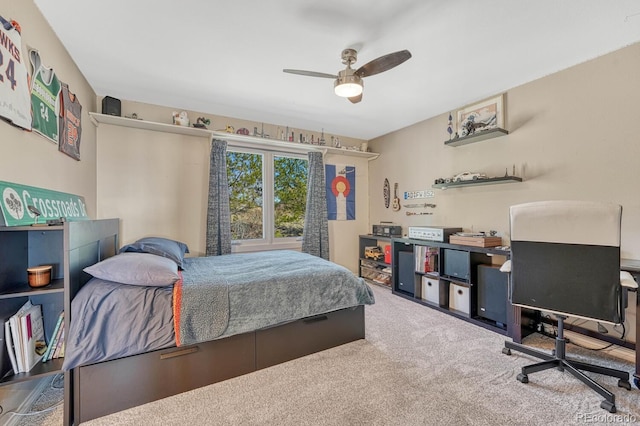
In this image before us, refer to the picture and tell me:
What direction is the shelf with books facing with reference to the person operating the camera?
facing the viewer and to the right of the viewer

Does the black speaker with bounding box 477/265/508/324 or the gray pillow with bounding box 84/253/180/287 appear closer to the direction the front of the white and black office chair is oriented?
the black speaker

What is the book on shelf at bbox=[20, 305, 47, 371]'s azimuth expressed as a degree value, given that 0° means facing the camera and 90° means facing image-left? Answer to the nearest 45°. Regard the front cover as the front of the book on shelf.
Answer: approximately 315°

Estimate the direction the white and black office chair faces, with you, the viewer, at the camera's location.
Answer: facing away from the viewer and to the right of the viewer

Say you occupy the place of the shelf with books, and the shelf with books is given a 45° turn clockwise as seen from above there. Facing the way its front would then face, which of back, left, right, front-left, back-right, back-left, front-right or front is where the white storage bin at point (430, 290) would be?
left

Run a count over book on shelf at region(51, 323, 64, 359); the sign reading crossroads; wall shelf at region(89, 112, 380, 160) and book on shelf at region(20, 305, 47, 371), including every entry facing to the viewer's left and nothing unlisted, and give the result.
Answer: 0

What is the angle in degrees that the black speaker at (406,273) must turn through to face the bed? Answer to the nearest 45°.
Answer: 0° — it already faces it

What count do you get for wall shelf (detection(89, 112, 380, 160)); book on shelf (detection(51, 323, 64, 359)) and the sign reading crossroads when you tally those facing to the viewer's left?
0

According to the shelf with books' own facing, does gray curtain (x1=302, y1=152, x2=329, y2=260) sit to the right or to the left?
on its left

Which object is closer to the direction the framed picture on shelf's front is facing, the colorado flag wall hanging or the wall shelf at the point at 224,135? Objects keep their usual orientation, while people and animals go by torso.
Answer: the wall shelf

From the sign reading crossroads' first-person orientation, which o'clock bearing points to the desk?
The desk is roughly at 12 o'clock from the sign reading crossroads.

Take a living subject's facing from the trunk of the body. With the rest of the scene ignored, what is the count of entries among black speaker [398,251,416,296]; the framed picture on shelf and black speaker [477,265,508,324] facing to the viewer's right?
0

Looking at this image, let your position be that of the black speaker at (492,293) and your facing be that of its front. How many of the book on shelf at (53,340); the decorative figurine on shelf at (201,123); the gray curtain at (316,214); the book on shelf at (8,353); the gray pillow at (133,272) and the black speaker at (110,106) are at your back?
0

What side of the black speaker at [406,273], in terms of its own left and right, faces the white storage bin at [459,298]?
left

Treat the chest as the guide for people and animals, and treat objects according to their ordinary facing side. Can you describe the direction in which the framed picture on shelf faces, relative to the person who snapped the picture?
facing the viewer and to the left of the viewer

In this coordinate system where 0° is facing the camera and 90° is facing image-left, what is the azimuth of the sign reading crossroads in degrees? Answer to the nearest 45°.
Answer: approximately 315°
